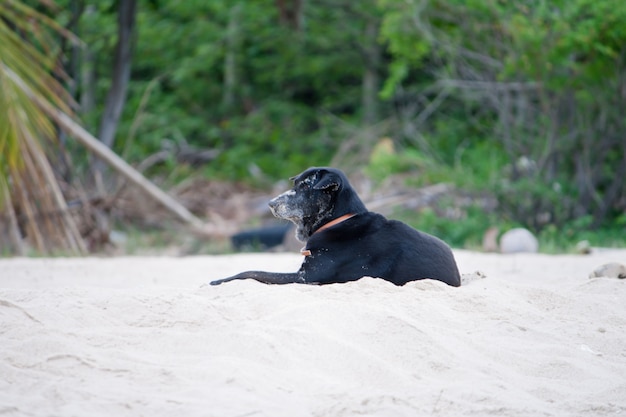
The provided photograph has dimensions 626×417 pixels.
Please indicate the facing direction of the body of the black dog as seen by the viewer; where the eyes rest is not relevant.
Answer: to the viewer's left

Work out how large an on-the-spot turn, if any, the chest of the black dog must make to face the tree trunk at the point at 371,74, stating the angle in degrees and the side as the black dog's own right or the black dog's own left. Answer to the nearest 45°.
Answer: approximately 90° to the black dog's own right

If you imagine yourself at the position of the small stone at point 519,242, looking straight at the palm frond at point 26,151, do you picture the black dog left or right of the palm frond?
left

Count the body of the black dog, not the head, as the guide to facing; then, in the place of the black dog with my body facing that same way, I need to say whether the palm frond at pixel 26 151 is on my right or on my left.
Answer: on my right

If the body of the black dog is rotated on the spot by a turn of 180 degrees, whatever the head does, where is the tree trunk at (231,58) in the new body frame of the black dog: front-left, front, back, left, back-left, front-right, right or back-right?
left

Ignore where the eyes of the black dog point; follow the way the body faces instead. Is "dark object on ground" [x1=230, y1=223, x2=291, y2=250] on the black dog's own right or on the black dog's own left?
on the black dog's own right

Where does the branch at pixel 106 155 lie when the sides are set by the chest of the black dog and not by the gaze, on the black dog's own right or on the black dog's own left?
on the black dog's own right

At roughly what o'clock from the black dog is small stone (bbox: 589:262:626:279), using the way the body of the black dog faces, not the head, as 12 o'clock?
The small stone is roughly at 5 o'clock from the black dog.
